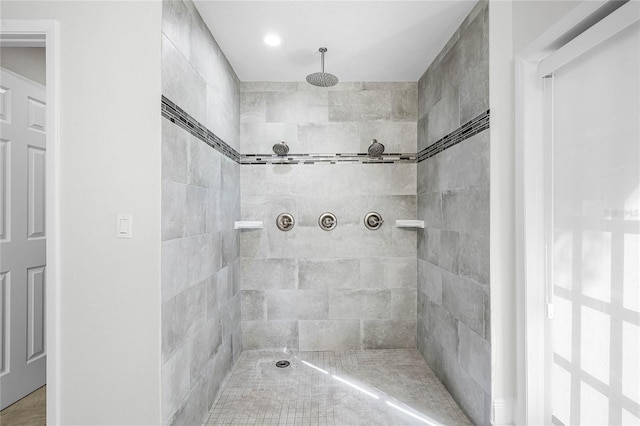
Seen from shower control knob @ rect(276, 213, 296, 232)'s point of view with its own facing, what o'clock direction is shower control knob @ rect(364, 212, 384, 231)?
shower control knob @ rect(364, 212, 384, 231) is roughly at 9 o'clock from shower control knob @ rect(276, 213, 296, 232).

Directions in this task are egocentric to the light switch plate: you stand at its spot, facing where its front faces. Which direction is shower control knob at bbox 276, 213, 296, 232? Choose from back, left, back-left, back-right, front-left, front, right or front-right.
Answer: back-left

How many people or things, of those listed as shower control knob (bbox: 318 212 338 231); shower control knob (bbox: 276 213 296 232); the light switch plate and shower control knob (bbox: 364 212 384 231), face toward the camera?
4

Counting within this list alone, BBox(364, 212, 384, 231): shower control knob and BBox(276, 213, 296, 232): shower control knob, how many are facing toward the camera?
2

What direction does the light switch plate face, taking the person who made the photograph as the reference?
facing the viewer

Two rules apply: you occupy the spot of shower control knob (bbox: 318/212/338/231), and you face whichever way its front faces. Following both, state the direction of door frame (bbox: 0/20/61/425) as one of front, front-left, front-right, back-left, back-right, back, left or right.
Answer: front-right

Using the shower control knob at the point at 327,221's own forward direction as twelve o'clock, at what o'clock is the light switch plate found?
The light switch plate is roughly at 1 o'clock from the shower control knob.

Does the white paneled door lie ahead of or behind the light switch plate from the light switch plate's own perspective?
behind

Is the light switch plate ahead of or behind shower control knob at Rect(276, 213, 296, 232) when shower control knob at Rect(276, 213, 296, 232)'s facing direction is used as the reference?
ahead

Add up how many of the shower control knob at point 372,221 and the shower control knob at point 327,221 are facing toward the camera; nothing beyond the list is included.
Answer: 2

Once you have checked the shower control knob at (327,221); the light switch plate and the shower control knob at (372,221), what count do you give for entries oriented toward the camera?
3

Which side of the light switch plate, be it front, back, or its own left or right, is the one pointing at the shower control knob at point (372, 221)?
left
